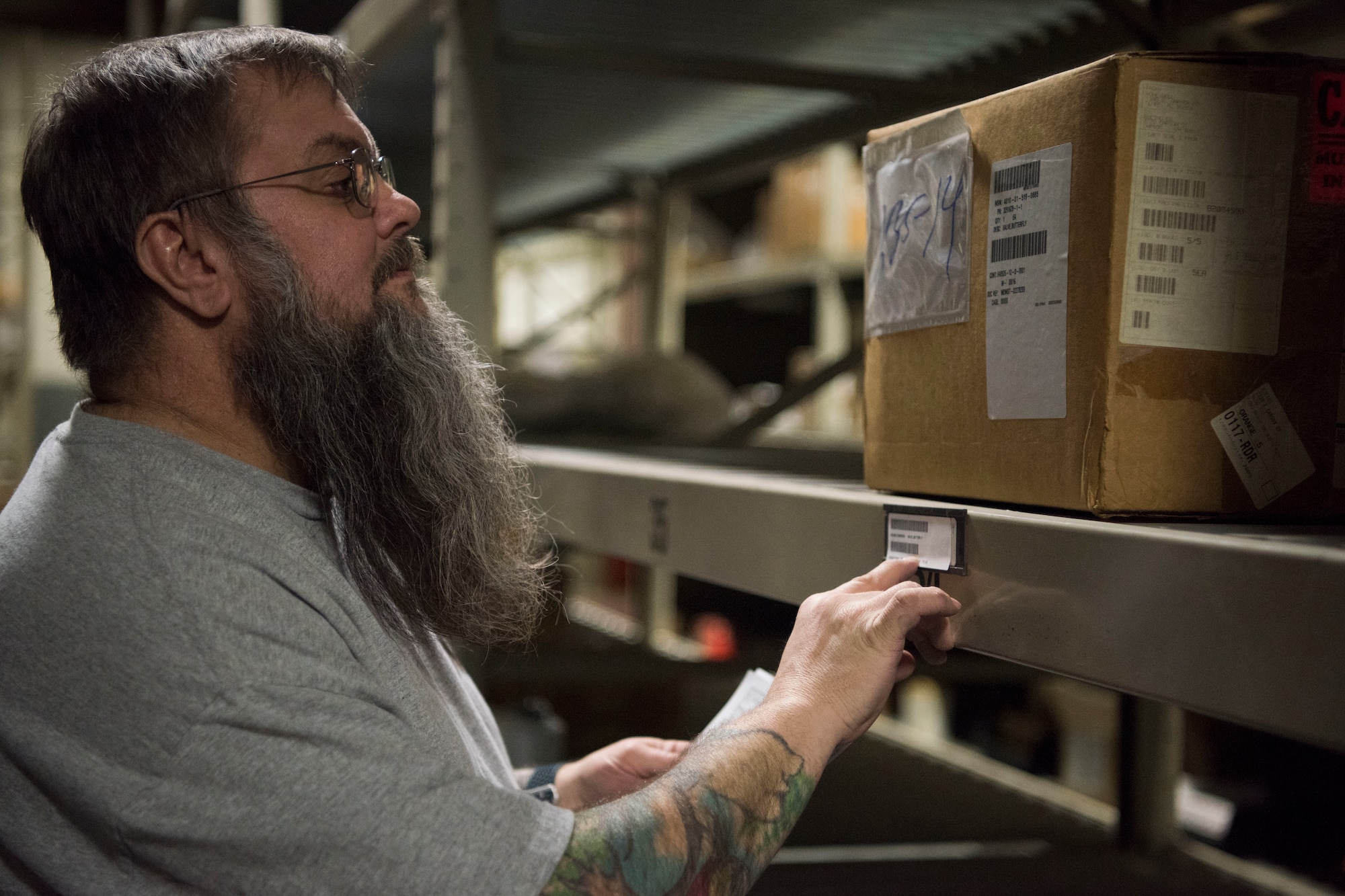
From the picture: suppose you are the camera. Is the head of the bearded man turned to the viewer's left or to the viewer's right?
to the viewer's right

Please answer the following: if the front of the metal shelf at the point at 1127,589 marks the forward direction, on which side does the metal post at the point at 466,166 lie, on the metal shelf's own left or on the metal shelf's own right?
on the metal shelf's own right

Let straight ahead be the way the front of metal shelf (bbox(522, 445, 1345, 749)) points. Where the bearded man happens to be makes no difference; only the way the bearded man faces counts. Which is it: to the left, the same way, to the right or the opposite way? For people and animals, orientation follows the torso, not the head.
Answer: the opposite way

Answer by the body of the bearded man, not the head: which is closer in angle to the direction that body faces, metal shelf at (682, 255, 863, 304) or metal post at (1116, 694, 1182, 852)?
the metal post

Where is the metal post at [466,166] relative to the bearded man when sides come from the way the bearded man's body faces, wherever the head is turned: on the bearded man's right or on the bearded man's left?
on the bearded man's left

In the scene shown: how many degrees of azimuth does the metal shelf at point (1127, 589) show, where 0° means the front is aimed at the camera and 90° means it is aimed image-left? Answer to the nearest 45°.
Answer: approximately 45°

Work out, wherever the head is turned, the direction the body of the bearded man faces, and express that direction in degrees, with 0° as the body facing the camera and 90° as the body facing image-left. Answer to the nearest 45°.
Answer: approximately 270°

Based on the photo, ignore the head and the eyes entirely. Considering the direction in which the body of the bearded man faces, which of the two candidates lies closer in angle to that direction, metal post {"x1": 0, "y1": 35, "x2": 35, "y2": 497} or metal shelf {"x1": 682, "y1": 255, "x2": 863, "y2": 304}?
the metal shelf

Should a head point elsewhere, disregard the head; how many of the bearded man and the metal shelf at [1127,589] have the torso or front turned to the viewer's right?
1

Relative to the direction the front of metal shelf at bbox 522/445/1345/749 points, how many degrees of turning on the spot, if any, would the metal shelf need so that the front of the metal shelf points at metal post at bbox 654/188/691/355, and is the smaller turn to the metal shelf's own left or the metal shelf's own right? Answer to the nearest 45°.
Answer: approximately 135° to the metal shelf's own right

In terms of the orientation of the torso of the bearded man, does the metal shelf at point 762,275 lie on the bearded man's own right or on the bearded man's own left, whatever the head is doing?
on the bearded man's own left
